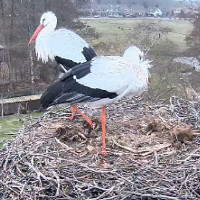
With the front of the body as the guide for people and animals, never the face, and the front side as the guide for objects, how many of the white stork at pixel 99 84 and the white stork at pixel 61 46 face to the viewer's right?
1

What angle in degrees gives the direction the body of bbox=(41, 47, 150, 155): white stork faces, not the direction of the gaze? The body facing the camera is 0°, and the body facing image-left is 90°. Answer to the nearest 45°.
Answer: approximately 270°

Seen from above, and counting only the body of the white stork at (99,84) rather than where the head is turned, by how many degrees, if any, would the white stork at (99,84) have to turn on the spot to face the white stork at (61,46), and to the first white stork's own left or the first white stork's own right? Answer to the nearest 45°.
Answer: approximately 90° to the first white stork's own left

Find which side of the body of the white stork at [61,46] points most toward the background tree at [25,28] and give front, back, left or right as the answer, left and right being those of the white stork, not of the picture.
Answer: right

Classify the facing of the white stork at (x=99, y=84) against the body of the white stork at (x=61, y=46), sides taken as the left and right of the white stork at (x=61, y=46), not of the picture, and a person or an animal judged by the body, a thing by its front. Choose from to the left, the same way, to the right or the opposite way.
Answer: the opposite way

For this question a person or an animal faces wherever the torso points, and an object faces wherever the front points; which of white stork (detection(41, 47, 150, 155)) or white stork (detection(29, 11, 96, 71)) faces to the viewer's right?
white stork (detection(41, 47, 150, 155))

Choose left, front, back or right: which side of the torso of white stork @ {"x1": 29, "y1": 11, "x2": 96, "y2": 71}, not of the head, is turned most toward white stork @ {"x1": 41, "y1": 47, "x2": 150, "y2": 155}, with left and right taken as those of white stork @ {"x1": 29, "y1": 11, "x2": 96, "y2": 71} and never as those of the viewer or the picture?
left

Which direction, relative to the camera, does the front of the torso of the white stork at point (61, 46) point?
to the viewer's left
